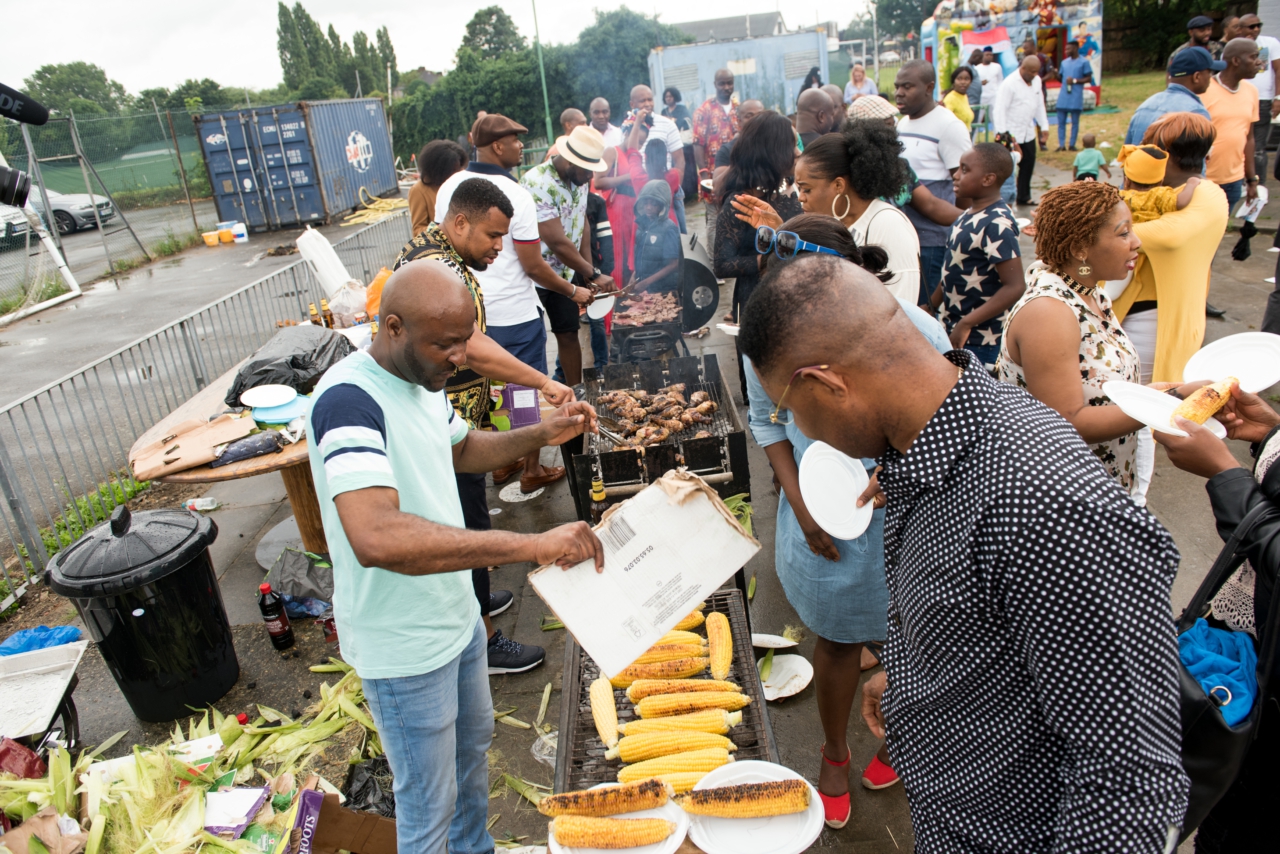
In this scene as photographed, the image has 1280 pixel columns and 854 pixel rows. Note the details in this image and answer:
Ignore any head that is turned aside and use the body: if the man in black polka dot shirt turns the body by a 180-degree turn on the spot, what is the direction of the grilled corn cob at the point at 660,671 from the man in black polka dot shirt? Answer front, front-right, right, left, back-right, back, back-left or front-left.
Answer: back-left

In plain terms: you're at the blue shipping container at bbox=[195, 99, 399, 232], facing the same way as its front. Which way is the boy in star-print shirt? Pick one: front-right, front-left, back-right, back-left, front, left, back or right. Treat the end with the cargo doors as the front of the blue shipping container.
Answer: front-left

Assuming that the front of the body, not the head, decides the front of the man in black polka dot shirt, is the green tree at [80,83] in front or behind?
in front

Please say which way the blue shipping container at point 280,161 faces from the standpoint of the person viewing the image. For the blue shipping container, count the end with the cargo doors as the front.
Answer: facing the viewer and to the left of the viewer

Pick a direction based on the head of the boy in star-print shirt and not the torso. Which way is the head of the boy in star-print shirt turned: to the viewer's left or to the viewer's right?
to the viewer's left

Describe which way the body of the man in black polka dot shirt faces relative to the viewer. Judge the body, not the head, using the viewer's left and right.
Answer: facing to the left of the viewer

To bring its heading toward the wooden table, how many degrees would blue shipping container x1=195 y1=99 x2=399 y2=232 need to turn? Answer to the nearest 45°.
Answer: approximately 45° to its left

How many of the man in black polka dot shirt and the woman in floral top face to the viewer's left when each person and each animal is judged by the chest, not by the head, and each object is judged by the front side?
1

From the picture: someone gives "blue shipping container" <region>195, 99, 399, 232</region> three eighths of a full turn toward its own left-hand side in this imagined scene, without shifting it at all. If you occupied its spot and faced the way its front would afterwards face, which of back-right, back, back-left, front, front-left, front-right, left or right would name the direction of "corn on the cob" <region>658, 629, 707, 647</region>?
right

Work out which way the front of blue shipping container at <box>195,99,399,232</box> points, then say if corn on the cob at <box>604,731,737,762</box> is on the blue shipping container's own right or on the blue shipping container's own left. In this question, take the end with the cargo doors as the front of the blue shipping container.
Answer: on the blue shipping container's own left
